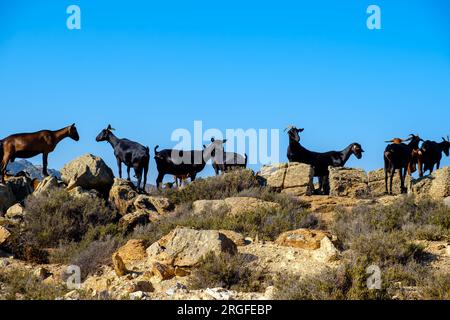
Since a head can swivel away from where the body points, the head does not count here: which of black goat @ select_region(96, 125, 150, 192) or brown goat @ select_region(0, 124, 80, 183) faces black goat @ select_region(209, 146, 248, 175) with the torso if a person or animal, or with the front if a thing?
the brown goat

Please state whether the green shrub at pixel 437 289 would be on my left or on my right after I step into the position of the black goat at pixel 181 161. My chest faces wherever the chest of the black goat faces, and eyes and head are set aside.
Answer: on my right

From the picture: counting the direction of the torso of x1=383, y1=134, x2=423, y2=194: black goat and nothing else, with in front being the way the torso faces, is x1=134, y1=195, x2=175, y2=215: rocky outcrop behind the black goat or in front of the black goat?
behind

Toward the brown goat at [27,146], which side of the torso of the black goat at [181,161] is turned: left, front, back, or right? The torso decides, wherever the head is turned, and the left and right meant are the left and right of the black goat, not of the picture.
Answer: back

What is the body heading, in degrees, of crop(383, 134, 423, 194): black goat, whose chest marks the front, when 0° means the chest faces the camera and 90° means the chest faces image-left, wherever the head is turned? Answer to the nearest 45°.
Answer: approximately 225°

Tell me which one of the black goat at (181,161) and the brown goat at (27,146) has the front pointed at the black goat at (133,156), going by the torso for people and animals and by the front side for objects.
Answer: the brown goat

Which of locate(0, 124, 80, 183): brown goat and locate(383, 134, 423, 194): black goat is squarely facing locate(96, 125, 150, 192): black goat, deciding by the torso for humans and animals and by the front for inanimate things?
the brown goat

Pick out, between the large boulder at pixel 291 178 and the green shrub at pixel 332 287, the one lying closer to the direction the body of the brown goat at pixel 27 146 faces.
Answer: the large boulder

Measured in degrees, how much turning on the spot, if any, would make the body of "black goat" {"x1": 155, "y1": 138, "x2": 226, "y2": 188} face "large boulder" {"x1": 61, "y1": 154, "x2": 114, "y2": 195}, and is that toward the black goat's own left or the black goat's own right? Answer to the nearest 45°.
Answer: approximately 135° to the black goat's own right

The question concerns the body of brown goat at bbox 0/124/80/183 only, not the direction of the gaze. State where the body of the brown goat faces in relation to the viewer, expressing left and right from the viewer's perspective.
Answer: facing to the right of the viewer

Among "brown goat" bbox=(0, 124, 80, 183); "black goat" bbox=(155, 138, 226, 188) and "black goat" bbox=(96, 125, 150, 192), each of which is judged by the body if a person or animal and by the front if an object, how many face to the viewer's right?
2

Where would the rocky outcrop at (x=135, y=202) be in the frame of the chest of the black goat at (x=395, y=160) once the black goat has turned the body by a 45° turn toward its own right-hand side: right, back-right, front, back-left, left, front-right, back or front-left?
back-right

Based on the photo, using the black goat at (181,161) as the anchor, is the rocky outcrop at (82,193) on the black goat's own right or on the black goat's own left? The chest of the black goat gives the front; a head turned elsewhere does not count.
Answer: on the black goat's own right

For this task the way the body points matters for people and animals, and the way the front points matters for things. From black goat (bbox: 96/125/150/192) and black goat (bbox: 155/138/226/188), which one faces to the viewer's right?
black goat (bbox: 155/138/226/188)

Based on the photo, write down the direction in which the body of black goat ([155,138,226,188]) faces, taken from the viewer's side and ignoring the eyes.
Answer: to the viewer's right
